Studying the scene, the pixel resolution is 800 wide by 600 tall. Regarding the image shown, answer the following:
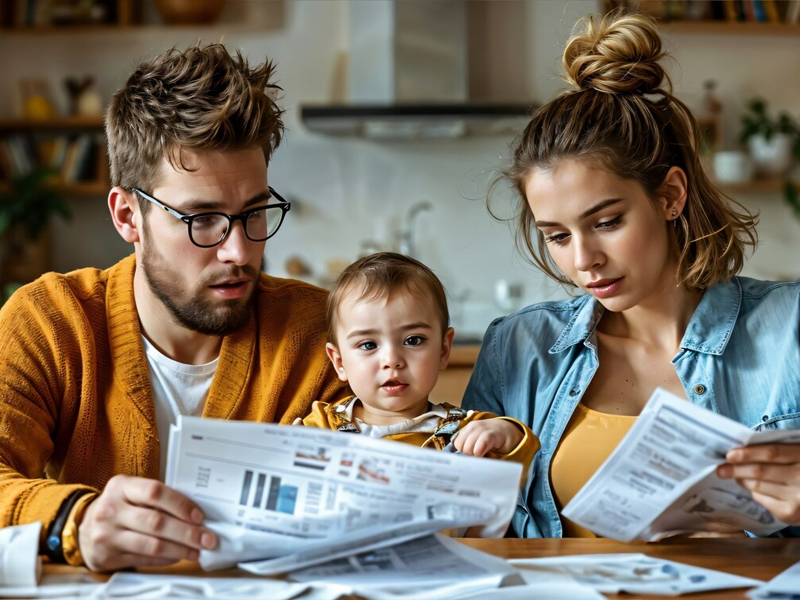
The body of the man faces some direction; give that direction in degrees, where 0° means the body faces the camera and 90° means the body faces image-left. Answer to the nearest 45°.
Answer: approximately 315°

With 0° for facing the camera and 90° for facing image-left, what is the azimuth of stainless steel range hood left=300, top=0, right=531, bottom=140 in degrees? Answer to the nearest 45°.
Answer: approximately 0°

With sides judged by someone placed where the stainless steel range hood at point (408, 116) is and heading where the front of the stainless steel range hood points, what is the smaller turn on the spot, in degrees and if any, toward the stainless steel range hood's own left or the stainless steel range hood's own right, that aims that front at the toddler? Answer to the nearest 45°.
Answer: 0° — it already faces them

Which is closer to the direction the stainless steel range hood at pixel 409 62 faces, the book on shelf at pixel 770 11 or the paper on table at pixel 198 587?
the paper on table

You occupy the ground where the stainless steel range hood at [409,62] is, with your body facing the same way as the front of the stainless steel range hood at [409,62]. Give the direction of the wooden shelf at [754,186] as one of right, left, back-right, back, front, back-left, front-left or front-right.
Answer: left

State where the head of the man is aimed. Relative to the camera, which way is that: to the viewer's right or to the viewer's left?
to the viewer's right

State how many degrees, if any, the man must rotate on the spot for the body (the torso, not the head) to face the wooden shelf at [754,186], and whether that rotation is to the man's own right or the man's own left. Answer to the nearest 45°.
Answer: approximately 90° to the man's own left

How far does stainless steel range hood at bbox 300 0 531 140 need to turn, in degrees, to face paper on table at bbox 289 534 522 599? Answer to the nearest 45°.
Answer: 0° — it already faces it

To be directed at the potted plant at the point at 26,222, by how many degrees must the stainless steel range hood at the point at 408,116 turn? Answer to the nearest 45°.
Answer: approximately 90° to its right

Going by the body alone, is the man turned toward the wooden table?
yes
